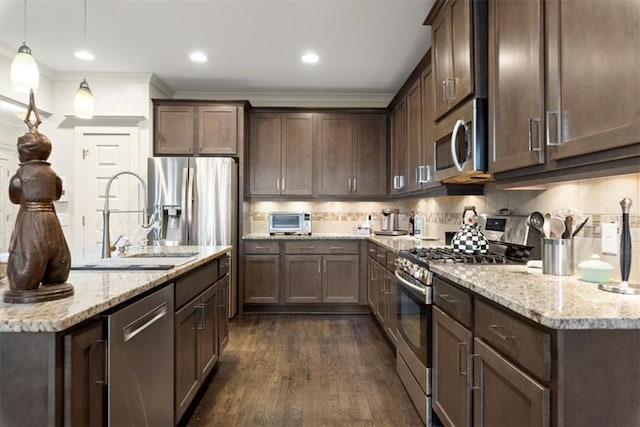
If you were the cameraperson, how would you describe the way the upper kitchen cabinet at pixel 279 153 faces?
facing the viewer

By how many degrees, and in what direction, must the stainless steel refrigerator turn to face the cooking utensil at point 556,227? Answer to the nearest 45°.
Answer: approximately 45° to its left

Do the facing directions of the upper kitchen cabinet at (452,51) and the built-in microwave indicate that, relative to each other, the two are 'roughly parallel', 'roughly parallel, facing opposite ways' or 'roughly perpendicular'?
roughly parallel

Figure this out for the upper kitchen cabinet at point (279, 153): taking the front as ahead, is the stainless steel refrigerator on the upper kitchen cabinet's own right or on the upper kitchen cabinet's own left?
on the upper kitchen cabinet's own right

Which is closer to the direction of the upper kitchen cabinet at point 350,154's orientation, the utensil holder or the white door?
the utensil holder

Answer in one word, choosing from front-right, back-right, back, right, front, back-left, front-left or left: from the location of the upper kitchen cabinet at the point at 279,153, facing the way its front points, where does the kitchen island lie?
front

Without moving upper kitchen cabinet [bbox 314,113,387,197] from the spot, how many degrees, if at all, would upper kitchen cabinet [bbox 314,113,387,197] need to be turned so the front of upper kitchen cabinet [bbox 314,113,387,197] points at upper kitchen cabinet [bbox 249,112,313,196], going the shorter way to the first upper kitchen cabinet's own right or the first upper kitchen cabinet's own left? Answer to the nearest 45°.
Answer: approximately 90° to the first upper kitchen cabinet's own right

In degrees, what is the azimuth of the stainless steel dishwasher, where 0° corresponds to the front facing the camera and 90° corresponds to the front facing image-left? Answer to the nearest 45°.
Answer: approximately 315°

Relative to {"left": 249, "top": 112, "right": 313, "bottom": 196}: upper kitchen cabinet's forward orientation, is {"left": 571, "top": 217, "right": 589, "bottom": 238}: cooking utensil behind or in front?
in front

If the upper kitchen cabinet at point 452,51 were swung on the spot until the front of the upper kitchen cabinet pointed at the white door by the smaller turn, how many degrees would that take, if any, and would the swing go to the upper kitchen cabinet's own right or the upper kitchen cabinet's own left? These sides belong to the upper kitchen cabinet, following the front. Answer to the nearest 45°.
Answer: approximately 45° to the upper kitchen cabinet's own right

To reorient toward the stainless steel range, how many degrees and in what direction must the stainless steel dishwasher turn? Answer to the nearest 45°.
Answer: approximately 45° to its left

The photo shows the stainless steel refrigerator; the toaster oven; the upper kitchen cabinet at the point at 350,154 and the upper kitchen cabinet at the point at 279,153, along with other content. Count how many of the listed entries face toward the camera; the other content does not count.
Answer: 4

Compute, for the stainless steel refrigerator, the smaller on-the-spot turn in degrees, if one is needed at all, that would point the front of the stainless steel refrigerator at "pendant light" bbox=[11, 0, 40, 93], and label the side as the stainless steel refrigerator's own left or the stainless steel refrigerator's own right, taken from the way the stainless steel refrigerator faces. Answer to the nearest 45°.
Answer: approximately 45° to the stainless steel refrigerator's own right

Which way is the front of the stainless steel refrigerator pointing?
toward the camera

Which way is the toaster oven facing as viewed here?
toward the camera

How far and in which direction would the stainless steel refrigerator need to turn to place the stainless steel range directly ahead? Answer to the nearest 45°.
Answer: approximately 45° to its left

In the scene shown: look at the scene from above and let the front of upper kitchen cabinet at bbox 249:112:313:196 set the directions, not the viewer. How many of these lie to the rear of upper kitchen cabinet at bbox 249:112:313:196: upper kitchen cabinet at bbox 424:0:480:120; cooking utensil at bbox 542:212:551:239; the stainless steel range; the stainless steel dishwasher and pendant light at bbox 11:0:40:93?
0

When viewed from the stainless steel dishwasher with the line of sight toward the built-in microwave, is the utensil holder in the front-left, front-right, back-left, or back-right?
front-right

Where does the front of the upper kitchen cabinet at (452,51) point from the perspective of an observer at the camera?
facing the viewer and to the left of the viewer
